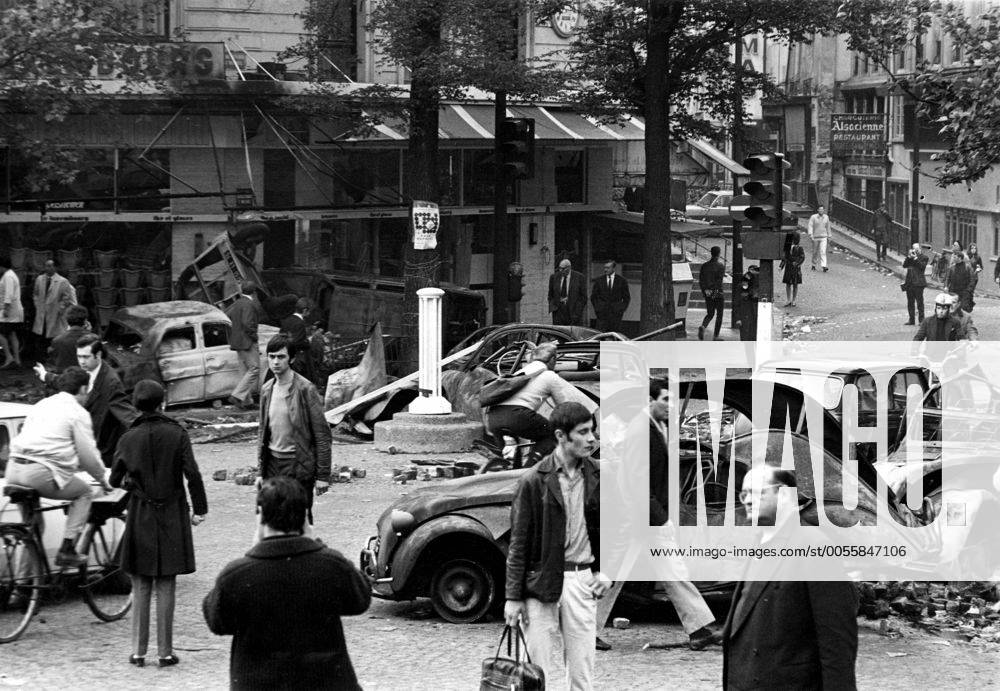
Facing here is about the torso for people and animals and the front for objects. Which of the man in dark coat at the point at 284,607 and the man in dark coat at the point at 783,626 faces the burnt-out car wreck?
the man in dark coat at the point at 284,607

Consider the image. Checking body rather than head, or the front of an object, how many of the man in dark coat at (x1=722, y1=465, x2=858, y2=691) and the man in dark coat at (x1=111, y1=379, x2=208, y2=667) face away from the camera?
1

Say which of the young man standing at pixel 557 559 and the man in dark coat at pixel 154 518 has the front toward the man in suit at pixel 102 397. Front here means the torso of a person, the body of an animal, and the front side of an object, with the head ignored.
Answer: the man in dark coat

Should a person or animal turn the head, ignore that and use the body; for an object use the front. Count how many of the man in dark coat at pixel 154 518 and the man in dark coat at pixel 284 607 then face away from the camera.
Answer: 2

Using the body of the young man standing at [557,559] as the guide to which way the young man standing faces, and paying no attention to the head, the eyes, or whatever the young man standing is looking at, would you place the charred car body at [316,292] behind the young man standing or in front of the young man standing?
behind

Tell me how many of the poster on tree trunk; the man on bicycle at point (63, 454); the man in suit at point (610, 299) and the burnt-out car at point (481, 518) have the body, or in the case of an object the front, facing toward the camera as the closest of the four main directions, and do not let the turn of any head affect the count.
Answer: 2

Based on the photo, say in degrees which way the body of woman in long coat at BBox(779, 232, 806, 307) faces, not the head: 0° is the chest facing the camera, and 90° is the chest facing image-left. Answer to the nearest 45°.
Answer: approximately 0°

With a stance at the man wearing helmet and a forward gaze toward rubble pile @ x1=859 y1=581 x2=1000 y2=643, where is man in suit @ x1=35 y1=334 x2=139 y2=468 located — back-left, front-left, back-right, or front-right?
front-right

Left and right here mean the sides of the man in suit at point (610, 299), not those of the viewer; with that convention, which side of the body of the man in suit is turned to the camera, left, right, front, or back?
front

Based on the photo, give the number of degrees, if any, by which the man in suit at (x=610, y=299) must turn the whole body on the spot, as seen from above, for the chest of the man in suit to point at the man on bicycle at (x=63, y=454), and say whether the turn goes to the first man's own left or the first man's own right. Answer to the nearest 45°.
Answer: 0° — they already face them

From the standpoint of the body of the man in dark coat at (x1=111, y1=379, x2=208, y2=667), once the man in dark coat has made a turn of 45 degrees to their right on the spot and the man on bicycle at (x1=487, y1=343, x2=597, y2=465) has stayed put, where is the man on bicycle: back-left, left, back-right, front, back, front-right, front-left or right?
front

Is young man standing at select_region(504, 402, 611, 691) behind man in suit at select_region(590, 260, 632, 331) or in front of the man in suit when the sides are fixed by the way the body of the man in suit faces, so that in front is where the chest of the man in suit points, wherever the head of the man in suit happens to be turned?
in front

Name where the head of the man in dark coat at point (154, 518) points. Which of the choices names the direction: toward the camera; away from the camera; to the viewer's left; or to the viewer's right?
away from the camera

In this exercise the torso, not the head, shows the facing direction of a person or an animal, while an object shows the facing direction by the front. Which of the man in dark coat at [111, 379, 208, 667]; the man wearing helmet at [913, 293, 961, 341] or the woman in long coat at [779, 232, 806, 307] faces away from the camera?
the man in dark coat

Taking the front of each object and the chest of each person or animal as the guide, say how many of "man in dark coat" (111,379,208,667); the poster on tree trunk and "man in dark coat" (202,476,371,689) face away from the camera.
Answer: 2

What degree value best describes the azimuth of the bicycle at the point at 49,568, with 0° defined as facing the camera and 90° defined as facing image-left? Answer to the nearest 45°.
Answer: approximately 225°
